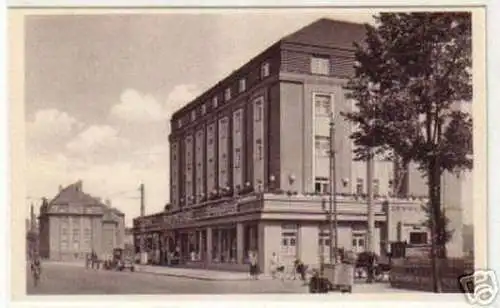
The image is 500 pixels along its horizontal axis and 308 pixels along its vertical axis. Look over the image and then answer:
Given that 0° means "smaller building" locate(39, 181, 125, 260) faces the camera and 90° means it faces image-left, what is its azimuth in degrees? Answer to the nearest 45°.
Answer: approximately 0°
